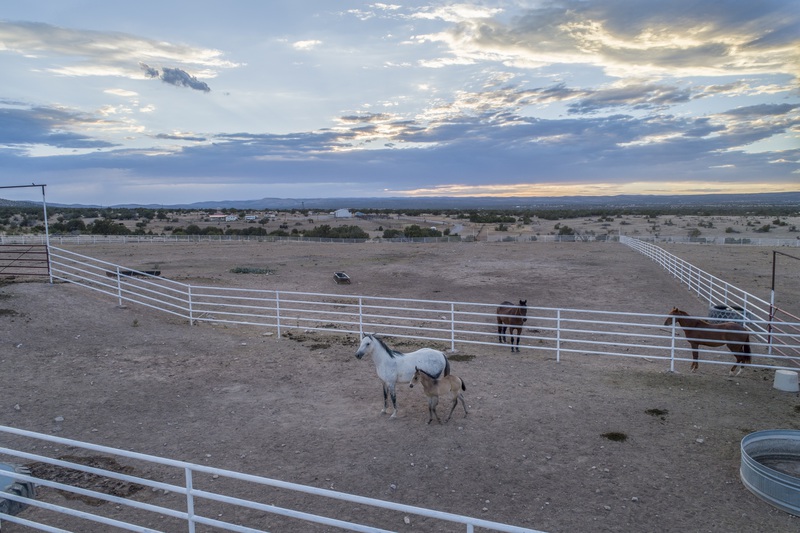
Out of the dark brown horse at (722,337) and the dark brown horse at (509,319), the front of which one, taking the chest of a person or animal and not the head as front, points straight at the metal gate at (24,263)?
the dark brown horse at (722,337)

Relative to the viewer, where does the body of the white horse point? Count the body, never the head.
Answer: to the viewer's left

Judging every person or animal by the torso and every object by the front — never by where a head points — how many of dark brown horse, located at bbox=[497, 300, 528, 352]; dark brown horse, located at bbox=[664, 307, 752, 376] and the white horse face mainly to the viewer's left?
2

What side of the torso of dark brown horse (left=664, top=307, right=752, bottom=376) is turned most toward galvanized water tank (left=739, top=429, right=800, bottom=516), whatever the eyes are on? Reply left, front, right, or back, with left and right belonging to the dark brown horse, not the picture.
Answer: left

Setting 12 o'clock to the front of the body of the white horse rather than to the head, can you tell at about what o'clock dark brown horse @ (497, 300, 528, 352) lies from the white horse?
The dark brown horse is roughly at 4 o'clock from the white horse.

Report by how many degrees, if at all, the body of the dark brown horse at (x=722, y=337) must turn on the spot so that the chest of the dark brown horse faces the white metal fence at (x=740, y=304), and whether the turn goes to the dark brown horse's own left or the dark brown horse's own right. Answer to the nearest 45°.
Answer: approximately 90° to the dark brown horse's own right

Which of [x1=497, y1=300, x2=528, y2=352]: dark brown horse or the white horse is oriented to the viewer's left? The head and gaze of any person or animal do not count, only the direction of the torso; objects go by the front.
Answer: the white horse

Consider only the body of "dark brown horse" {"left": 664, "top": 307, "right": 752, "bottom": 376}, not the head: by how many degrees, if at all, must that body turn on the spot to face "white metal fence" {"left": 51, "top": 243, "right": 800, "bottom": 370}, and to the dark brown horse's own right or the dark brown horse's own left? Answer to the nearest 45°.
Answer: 0° — it already faces it

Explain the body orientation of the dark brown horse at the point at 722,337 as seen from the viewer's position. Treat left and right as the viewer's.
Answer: facing to the left of the viewer

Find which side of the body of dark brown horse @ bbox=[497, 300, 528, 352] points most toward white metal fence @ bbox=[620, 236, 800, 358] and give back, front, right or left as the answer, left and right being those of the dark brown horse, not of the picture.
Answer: left

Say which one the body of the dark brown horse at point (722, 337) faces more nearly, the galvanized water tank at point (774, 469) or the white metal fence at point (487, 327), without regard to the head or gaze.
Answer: the white metal fence

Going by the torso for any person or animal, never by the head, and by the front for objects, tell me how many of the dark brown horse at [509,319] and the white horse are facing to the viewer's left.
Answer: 1

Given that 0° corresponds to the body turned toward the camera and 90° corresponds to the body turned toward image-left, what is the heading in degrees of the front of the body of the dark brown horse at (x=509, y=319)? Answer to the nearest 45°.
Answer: approximately 315°
